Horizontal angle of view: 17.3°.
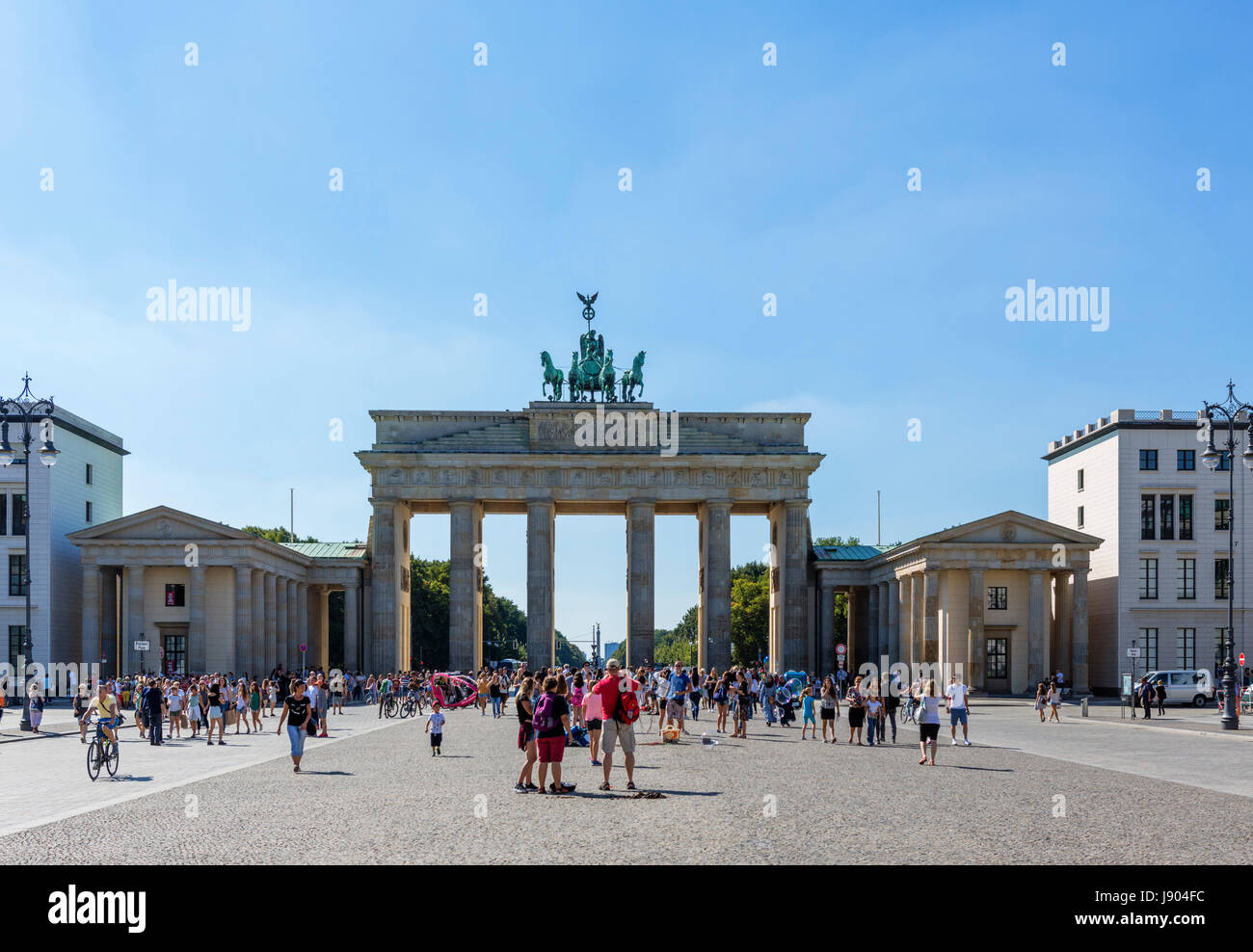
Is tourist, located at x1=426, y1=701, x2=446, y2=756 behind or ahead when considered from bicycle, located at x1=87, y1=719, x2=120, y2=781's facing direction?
behind

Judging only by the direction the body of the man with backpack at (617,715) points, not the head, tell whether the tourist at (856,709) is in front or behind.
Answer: in front

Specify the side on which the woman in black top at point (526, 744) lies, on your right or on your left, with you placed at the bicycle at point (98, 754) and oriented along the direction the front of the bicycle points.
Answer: on your left

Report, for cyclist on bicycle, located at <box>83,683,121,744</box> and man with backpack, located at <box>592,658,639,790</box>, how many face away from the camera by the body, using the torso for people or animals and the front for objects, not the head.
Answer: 1

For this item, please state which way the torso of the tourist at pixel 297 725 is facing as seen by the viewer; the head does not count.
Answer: toward the camera

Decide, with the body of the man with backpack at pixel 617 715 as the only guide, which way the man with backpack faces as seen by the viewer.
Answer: away from the camera

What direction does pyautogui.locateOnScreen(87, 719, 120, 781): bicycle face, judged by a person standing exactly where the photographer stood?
facing the viewer and to the left of the viewer
